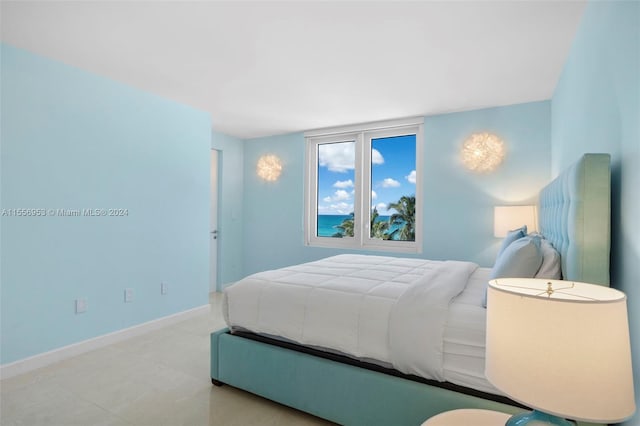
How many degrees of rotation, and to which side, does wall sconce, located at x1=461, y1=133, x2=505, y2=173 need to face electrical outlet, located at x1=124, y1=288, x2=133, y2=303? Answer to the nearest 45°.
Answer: approximately 45° to its right

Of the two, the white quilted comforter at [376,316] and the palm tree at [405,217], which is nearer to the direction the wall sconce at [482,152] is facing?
the white quilted comforter

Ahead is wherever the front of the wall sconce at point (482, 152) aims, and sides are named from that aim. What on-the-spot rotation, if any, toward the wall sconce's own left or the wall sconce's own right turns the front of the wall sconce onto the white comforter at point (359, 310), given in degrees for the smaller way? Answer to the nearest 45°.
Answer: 0° — it already faces it

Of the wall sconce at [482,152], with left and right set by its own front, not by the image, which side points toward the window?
right

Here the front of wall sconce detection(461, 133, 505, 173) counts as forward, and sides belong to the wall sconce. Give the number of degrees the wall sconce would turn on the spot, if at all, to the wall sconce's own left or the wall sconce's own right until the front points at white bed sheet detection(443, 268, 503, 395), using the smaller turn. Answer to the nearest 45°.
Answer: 0° — it already faces it

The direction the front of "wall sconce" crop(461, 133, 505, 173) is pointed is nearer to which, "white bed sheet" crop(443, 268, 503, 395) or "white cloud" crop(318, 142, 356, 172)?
the white bed sheet

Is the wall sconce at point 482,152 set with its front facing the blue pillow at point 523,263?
yes

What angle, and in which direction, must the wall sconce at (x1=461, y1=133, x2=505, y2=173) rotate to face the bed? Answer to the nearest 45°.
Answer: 0° — it already faces it

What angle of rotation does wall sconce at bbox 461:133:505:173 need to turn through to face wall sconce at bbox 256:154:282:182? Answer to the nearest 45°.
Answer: approximately 90° to its right

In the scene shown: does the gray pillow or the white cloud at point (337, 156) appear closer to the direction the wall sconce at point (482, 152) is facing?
the gray pillow
